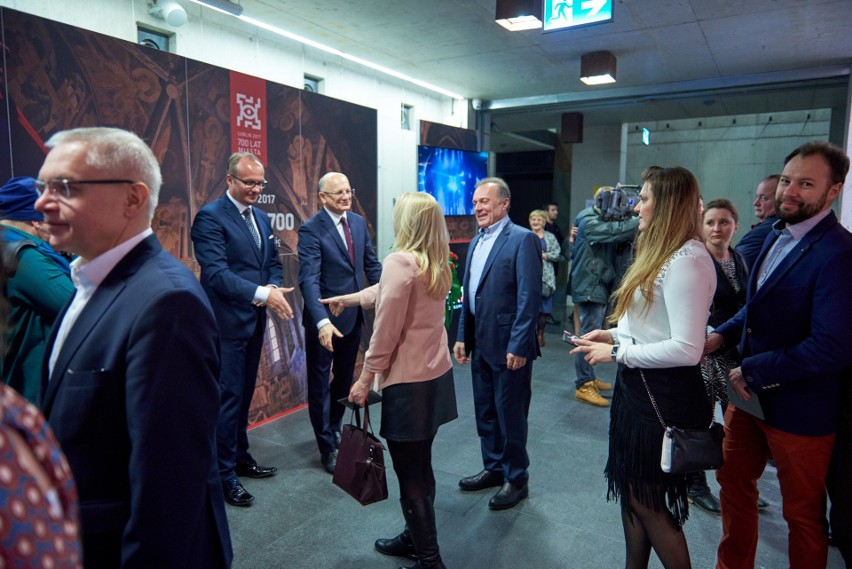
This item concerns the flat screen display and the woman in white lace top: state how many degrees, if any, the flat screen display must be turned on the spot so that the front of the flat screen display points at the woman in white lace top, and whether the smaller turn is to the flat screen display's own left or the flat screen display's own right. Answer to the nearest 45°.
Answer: approximately 45° to the flat screen display's own right

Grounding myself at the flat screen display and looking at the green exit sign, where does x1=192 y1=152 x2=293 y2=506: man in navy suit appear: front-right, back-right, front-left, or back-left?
front-right

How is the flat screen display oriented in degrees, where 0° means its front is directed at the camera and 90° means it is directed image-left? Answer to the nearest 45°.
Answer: approximately 315°

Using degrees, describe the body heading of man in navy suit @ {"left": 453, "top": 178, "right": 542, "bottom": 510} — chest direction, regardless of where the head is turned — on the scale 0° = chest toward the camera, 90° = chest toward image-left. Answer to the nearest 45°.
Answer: approximately 45°

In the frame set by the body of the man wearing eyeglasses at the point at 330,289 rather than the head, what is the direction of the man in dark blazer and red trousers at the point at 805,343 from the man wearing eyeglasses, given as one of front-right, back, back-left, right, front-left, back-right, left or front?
front

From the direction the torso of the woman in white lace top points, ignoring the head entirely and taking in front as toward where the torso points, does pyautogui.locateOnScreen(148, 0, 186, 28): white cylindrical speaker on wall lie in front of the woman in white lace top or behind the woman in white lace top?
in front

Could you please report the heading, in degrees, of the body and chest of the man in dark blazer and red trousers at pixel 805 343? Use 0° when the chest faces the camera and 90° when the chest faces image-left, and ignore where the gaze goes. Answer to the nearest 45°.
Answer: approximately 45°

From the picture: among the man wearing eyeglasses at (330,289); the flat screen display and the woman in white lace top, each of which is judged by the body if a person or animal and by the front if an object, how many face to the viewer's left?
1

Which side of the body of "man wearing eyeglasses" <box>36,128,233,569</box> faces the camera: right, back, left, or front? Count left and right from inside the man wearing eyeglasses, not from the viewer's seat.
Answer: left

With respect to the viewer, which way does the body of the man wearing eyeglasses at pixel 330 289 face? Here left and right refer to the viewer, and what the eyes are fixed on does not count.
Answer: facing the viewer and to the right of the viewer

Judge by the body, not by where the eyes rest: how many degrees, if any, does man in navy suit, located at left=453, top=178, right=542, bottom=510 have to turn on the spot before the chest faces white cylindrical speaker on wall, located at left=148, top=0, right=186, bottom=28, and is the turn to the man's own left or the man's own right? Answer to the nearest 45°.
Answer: approximately 45° to the man's own right

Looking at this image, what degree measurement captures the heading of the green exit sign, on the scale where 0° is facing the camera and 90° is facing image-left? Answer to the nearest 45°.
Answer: approximately 45°

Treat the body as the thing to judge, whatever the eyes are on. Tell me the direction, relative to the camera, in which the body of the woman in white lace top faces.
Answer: to the viewer's left
